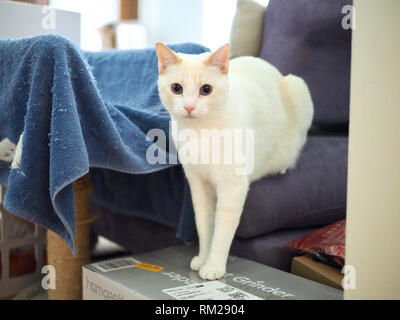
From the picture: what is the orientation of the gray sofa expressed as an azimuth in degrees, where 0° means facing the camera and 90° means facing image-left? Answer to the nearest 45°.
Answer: approximately 0°

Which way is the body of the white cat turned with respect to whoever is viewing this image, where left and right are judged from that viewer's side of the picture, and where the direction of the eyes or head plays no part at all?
facing the viewer and to the left of the viewer
